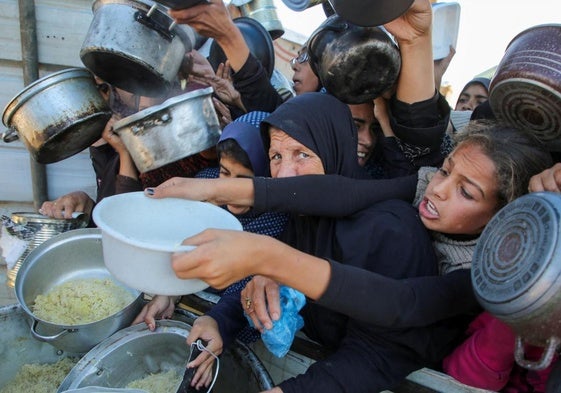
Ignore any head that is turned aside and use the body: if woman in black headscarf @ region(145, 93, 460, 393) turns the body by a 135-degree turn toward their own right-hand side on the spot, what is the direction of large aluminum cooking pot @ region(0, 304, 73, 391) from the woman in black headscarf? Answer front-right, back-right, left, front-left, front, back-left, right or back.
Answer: left

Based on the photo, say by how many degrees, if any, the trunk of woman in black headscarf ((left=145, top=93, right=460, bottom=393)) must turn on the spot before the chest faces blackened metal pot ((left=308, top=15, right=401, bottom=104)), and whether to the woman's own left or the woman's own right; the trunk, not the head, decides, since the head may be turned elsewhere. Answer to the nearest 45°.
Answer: approximately 135° to the woman's own right

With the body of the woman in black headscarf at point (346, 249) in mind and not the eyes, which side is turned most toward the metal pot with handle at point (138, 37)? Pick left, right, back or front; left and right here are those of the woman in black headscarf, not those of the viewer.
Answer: right

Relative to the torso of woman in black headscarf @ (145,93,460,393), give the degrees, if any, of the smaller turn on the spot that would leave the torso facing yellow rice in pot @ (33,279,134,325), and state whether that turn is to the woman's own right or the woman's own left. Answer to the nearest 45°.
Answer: approximately 45° to the woman's own right

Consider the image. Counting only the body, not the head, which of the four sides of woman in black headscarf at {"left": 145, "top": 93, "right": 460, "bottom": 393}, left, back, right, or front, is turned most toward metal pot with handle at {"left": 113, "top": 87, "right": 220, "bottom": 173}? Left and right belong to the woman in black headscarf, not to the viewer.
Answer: right

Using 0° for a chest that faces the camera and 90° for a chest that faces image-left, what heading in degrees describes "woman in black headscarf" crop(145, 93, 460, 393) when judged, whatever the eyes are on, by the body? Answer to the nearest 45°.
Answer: approximately 45°

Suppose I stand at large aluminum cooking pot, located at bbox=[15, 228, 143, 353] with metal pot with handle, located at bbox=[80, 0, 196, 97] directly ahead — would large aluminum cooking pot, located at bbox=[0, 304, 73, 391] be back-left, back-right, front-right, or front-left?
back-left

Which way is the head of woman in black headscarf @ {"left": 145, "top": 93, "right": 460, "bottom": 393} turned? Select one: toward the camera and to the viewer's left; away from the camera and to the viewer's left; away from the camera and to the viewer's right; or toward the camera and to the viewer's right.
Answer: toward the camera and to the viewer's left

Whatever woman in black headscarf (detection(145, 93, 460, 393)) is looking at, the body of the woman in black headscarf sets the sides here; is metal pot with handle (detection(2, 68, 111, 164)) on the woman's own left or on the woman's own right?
on the woman's own right
